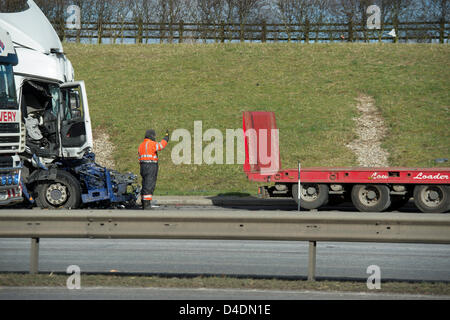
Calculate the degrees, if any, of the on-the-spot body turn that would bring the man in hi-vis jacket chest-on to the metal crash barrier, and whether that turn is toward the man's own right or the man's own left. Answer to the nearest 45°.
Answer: approximately 135° to the man's own right

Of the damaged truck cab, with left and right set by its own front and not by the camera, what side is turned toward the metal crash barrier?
right

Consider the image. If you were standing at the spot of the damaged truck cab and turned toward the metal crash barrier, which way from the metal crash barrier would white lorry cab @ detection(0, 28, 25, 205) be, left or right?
right
